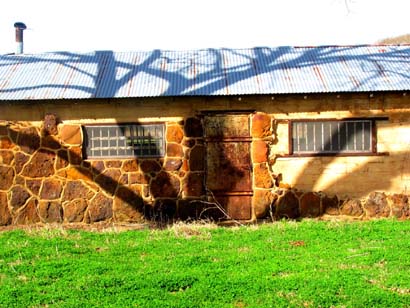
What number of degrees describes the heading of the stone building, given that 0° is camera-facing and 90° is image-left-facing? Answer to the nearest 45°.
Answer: approximately 0°
